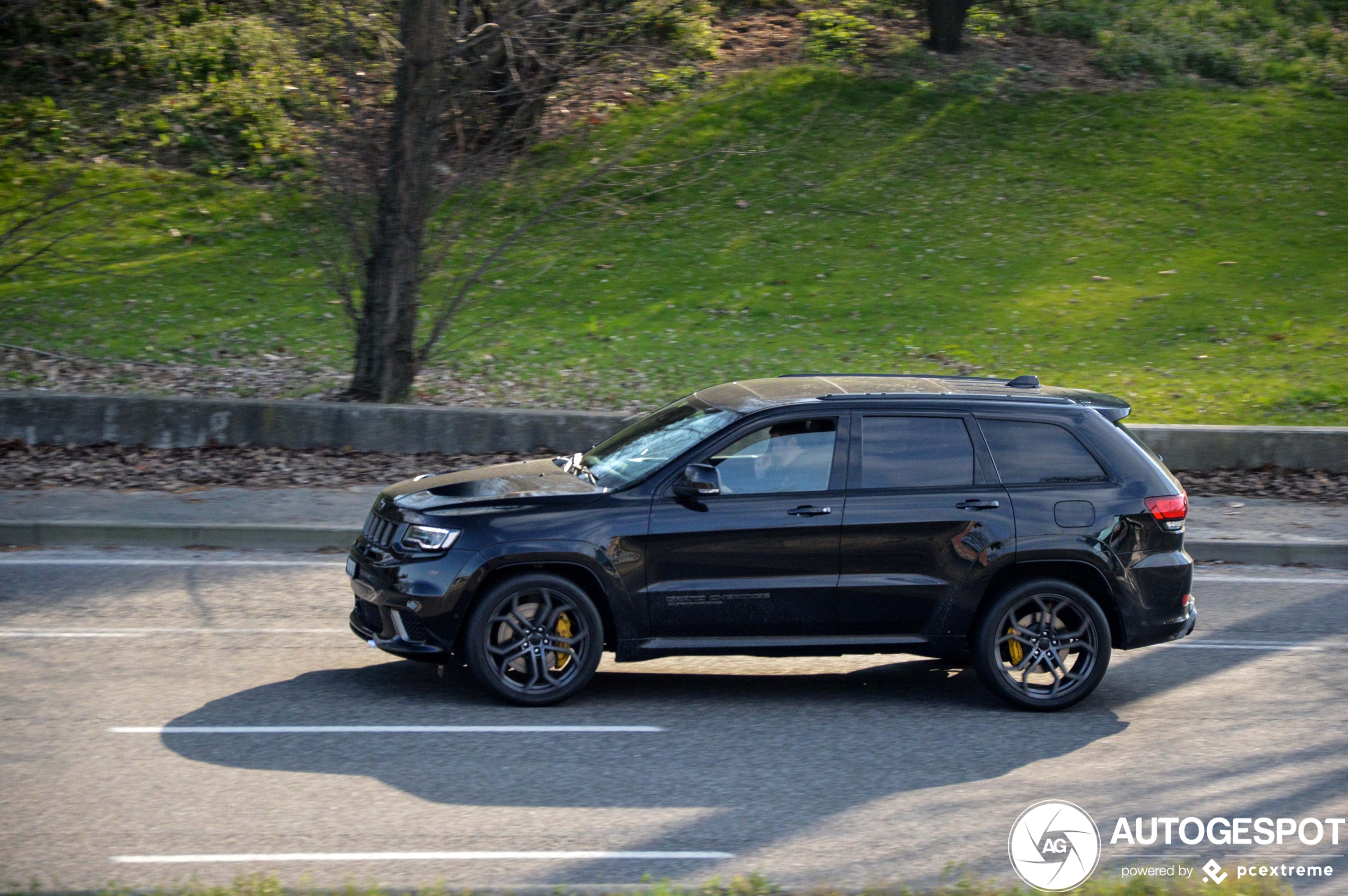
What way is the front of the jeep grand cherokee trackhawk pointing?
to the viewer's left

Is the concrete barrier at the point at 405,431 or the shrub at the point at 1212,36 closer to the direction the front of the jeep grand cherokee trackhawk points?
the concrete barrier

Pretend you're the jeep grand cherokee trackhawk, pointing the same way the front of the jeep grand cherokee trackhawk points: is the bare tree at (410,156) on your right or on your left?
on your right

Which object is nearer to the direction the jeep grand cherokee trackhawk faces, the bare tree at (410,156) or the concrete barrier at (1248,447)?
the bare tree

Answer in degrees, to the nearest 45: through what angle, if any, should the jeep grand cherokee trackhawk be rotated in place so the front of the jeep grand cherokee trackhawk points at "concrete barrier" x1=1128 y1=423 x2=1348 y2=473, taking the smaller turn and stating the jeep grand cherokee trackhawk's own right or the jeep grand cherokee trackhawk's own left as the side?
approximately 135° to the jeep grand cherokee trackhawk's own right

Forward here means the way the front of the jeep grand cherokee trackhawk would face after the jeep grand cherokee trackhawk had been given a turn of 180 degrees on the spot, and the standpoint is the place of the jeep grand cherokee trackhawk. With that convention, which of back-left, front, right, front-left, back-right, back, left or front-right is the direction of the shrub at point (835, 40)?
left

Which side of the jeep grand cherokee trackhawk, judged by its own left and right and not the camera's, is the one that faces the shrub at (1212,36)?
right
